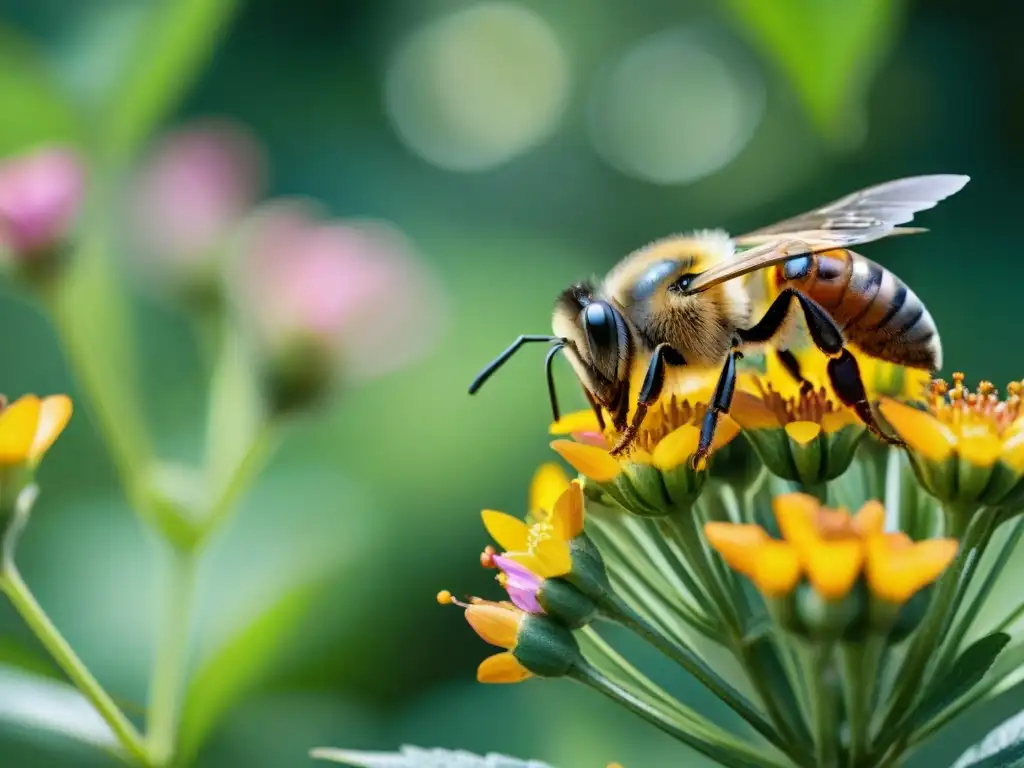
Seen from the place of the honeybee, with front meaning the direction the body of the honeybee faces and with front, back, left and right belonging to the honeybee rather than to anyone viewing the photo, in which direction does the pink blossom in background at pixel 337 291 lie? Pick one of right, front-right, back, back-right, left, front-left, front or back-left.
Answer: front-right

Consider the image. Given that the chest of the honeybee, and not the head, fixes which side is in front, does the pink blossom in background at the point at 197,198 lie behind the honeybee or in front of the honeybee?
in front

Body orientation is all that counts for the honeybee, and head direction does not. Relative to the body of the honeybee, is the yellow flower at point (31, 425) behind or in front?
in front

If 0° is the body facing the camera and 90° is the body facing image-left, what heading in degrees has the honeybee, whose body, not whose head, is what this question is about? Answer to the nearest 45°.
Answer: approximately 90°
